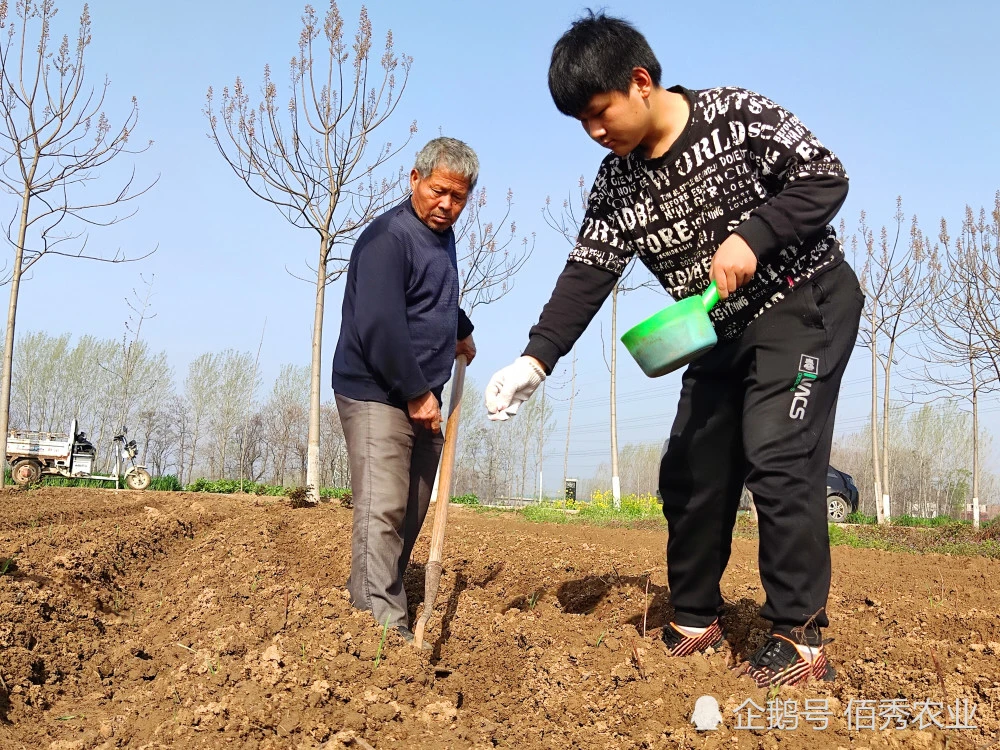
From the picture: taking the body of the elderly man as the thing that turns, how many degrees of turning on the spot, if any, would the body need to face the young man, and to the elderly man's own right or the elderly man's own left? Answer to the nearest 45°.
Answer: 0° — they already face them

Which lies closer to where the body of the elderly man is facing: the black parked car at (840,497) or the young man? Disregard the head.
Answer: the young man

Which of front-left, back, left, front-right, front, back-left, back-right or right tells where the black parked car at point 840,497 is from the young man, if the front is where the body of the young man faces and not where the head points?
back-right

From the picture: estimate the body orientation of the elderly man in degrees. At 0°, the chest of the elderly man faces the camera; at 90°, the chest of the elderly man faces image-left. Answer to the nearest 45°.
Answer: approximately 315°

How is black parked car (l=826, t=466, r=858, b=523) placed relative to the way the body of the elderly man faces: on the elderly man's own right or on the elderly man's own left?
on the elderly man's own left

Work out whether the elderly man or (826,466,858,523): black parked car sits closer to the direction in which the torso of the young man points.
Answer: the elderly man

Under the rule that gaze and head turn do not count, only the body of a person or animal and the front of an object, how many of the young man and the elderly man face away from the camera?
0

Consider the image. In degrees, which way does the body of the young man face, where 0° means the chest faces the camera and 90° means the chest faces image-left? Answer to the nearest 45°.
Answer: approximately 45°

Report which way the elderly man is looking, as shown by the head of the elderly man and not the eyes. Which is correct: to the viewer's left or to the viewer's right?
to the viewer's right
